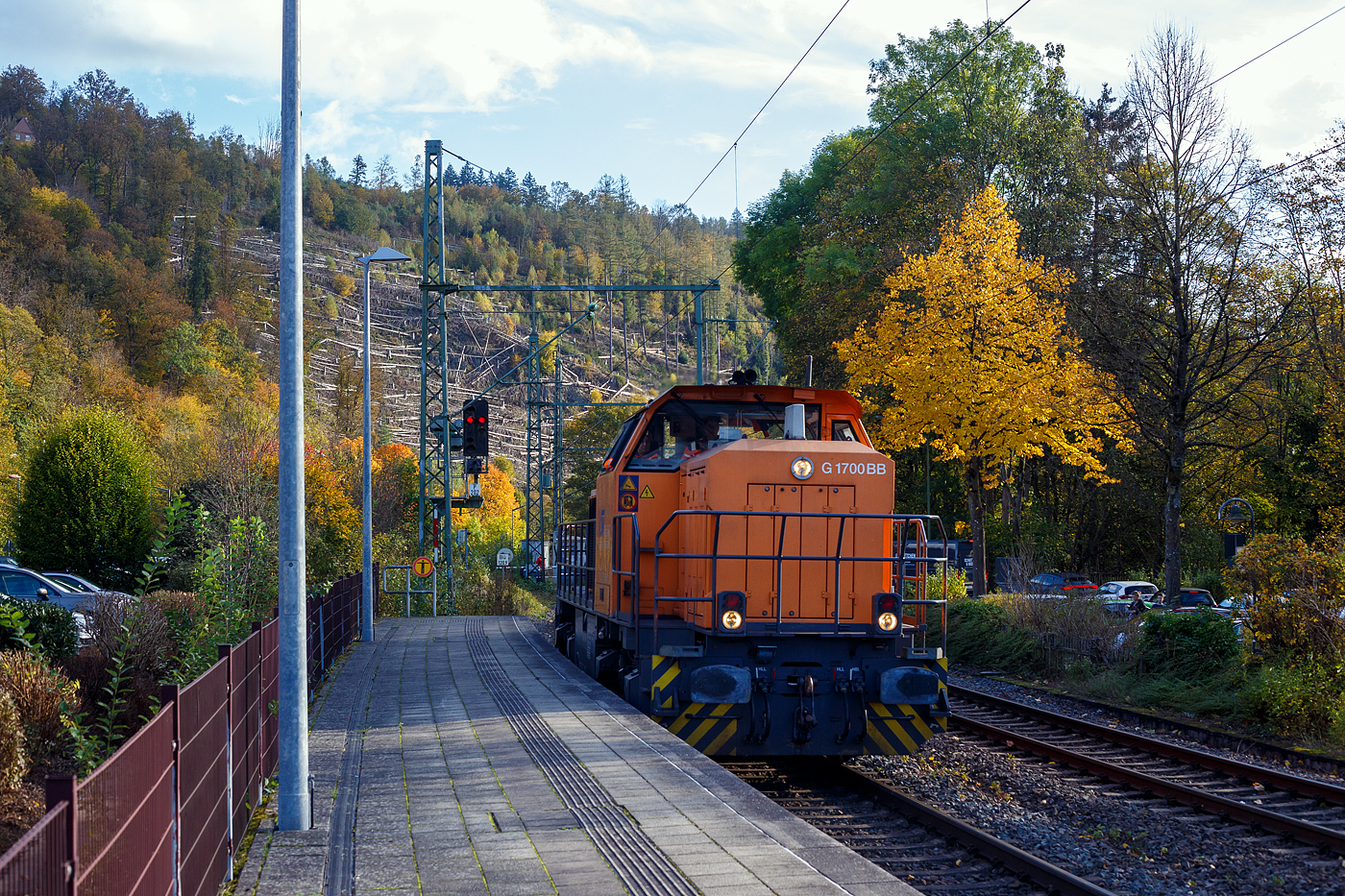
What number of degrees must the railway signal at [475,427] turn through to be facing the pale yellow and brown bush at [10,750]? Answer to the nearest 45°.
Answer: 0° — it already faces it

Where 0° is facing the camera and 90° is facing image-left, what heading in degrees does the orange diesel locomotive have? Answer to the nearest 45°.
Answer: approximately 0°

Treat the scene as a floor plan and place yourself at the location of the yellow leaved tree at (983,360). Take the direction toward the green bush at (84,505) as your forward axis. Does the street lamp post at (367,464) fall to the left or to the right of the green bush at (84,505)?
left

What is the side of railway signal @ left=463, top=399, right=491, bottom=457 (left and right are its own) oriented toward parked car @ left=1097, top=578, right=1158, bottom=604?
left

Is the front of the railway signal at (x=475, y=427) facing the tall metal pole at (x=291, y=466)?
yes

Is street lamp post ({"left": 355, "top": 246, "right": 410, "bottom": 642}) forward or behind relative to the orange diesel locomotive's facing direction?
behind

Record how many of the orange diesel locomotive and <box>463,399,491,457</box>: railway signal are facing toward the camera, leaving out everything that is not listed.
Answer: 2

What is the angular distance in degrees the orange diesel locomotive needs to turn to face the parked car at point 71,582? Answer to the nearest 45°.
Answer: approximately 135° to its right
